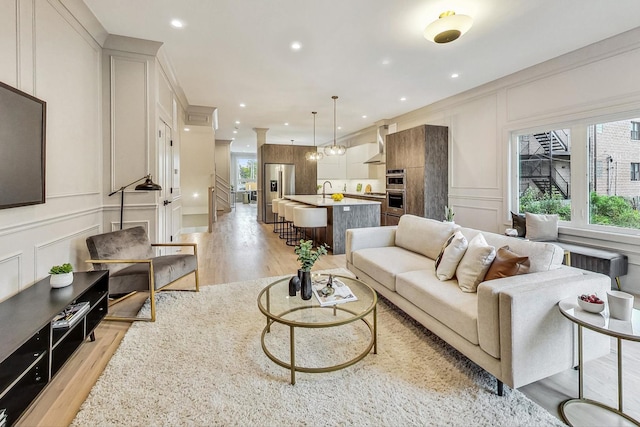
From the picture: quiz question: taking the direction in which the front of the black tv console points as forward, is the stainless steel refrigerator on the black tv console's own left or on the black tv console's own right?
on the black tv console's own left

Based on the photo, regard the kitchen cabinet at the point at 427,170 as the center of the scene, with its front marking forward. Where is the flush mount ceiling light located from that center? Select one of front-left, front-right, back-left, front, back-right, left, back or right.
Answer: front-left

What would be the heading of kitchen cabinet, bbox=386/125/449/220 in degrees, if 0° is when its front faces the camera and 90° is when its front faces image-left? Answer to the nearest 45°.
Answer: approximately 45°

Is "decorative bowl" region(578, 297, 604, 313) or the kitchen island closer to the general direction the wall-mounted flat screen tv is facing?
the decorative bowl

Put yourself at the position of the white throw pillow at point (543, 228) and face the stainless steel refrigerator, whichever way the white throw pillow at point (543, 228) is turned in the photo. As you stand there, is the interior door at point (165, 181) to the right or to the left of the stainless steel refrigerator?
left

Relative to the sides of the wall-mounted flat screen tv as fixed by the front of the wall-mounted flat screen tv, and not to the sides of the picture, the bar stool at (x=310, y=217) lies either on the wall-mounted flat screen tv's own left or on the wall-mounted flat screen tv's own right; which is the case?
on the wall-mounted flat screen tv's own left

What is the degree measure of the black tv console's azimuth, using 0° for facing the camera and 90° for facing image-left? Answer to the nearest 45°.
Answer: approximately 315°
